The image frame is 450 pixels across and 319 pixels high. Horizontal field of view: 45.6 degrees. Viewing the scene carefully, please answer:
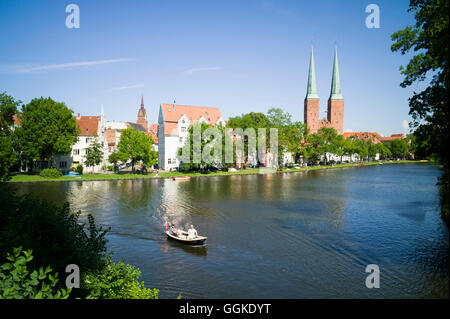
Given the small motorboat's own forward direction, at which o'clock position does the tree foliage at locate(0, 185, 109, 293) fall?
The tree foliage is roughly at 2 o'clock from the small motorboat.

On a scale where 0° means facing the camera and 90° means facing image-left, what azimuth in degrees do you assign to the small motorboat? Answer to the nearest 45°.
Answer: approximately 315°

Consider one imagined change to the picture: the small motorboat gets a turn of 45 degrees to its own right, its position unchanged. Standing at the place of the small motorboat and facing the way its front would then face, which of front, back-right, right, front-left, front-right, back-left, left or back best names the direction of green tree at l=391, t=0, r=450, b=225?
front-left

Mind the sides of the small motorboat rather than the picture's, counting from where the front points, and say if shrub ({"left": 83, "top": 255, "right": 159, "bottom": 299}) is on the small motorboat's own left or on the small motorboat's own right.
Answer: on the small motorboat's own right
